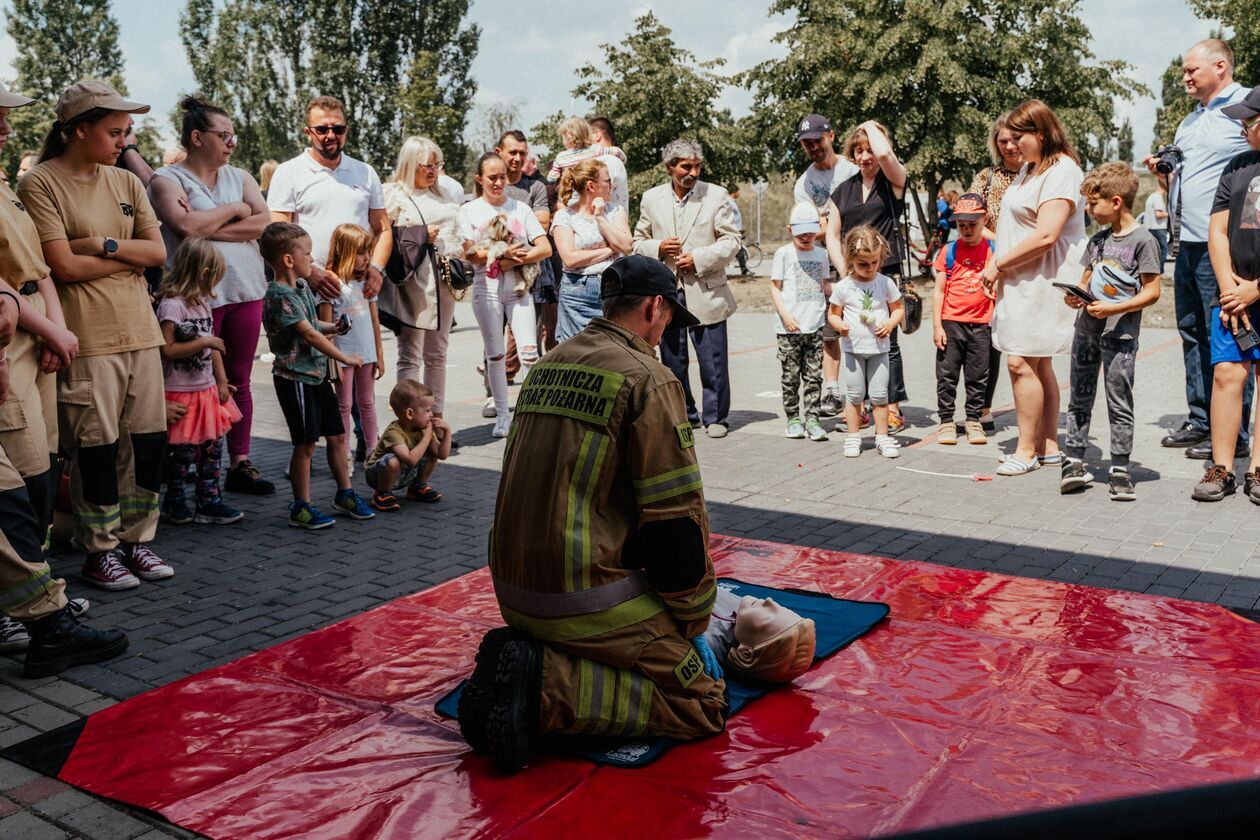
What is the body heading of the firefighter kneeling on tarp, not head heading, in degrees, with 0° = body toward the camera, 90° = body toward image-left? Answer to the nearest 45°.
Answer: approximately 225°

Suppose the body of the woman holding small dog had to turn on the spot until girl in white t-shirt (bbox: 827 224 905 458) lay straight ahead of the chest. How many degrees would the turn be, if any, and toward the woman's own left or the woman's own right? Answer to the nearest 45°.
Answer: approximately 45° to the woman's own left

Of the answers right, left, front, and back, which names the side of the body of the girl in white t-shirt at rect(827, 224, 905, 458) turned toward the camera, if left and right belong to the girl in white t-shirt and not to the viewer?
front

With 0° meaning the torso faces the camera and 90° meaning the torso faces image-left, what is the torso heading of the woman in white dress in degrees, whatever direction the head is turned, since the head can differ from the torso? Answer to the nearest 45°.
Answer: approximately 90°

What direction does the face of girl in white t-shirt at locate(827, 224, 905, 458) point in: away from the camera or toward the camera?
toward the camera

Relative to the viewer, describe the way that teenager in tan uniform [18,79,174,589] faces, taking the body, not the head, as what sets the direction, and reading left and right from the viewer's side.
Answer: facing the viewer and to the right of the viewer

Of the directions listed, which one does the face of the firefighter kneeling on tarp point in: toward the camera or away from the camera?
away from the camera

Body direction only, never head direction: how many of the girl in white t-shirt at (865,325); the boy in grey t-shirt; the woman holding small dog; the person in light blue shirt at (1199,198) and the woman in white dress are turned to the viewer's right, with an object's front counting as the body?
0

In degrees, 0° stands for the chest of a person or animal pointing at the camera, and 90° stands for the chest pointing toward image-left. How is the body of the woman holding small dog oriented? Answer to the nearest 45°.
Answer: approximately 0°

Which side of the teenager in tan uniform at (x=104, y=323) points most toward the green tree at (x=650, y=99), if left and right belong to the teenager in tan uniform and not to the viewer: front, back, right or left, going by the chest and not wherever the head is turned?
left

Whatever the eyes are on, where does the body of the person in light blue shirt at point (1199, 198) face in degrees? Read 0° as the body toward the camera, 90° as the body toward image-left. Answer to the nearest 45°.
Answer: approximately 90°

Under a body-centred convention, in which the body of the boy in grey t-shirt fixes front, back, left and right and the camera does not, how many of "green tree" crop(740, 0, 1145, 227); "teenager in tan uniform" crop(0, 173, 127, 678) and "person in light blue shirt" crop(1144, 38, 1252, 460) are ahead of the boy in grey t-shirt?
1

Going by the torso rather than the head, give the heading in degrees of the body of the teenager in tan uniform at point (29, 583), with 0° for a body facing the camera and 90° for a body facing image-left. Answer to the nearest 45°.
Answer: approximately 270°

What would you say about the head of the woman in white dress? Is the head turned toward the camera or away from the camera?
toward the camera

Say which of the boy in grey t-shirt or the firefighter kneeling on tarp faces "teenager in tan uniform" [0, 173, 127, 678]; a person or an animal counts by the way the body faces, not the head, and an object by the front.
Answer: the boy in grey t-shirt
